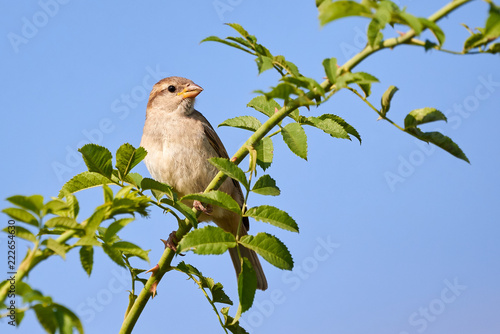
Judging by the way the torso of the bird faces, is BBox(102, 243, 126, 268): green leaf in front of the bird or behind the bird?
in front

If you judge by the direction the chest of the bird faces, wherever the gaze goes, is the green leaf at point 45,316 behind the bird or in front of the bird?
in front

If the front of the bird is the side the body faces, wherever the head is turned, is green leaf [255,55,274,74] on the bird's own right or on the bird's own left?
on the bird's own left

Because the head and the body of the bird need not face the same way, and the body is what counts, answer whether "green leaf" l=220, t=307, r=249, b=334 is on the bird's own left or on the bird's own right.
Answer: on the bird's own left

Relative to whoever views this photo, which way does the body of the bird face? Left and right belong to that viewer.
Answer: facing the viewer and to the left of the viewer
